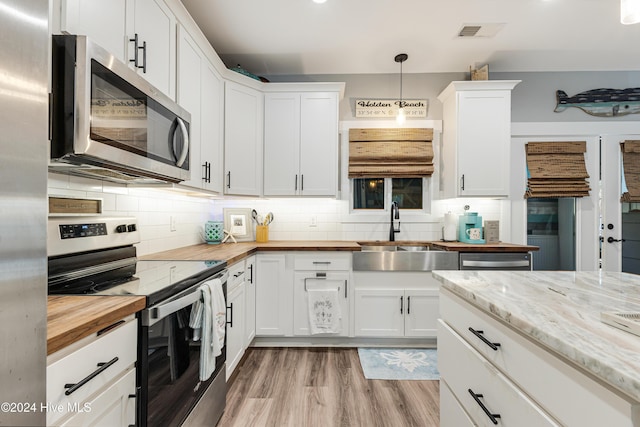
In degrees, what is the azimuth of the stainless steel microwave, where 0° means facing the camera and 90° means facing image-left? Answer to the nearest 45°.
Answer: approximately 315°

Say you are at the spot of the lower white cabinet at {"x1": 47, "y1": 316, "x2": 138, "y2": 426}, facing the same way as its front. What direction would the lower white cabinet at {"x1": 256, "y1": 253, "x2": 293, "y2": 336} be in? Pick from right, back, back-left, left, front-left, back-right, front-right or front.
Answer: left

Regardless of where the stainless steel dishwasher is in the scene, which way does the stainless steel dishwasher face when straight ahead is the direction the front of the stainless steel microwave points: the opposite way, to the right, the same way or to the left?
to the right

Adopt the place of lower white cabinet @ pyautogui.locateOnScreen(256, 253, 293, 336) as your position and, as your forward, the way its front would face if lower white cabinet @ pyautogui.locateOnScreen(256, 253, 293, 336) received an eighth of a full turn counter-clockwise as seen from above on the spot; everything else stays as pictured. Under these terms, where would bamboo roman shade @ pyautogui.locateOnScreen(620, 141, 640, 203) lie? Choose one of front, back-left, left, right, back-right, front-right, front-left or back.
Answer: front-left

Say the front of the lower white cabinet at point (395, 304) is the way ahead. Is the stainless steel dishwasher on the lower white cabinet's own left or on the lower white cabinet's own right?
on the lower white cabinet's own left

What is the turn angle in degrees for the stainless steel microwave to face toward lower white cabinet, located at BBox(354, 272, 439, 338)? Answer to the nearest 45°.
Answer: approximately 45° to its left

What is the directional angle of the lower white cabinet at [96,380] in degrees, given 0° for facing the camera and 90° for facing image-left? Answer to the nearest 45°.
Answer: approximately 315°

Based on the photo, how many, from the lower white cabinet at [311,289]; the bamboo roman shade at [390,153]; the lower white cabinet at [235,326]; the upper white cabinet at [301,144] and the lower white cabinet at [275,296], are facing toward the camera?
4

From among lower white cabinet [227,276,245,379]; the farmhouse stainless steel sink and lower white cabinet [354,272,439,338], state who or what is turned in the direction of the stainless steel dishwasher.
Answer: lower white cabinet [227,276,245,379]

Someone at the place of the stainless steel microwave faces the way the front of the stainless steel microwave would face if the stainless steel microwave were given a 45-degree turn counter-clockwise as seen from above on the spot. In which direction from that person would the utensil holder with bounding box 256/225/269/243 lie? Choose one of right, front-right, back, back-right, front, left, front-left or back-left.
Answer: front-left

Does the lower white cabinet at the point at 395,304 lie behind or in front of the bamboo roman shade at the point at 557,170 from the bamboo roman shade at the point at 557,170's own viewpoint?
in front
